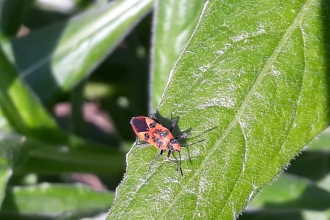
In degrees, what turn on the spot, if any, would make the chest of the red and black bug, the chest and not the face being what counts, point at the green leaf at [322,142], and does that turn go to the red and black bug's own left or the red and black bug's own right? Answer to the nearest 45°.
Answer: approximately 90° to the red and black bug's own left

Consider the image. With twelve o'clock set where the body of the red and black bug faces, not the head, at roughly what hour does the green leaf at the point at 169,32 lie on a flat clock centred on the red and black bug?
The green leaf is roughly at 8 o'clock from the red and black bug.

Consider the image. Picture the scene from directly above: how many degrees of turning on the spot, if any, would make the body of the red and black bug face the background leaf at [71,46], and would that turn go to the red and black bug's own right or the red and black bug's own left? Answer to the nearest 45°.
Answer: approximately 135° to the red and black bug's own left

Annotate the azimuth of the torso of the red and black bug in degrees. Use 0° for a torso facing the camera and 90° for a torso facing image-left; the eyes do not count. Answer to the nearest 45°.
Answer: approximately 315°

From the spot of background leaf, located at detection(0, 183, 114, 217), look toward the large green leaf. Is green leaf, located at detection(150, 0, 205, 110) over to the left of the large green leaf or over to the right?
left

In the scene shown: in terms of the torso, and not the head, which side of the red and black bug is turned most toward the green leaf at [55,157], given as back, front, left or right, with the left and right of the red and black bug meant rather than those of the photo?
back

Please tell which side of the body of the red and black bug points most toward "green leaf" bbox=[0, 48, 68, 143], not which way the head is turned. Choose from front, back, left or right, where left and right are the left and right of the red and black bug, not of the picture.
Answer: back
